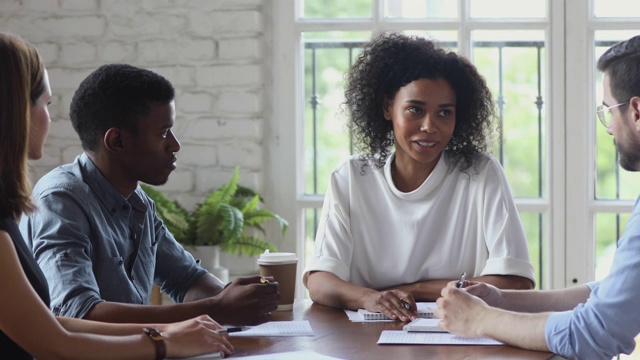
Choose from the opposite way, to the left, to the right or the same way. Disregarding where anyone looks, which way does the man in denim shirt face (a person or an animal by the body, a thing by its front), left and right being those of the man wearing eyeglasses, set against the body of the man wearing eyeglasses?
the opposite way

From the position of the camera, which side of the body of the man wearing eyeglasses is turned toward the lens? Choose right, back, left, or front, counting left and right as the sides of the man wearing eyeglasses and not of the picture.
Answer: left

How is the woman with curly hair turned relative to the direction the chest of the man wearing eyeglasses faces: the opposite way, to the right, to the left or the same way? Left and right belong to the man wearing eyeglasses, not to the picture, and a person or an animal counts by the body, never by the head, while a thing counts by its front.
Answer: to the left

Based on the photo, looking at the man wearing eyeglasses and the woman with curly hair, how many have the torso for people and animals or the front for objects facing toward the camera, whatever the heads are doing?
1

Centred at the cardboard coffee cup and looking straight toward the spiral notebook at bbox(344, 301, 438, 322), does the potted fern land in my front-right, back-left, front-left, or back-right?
back-left

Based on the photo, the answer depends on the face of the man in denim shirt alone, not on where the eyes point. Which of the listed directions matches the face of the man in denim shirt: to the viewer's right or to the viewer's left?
to the viewer's right

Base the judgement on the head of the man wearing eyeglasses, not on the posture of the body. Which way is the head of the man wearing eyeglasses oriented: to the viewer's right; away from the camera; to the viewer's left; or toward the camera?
to the viewer's left
